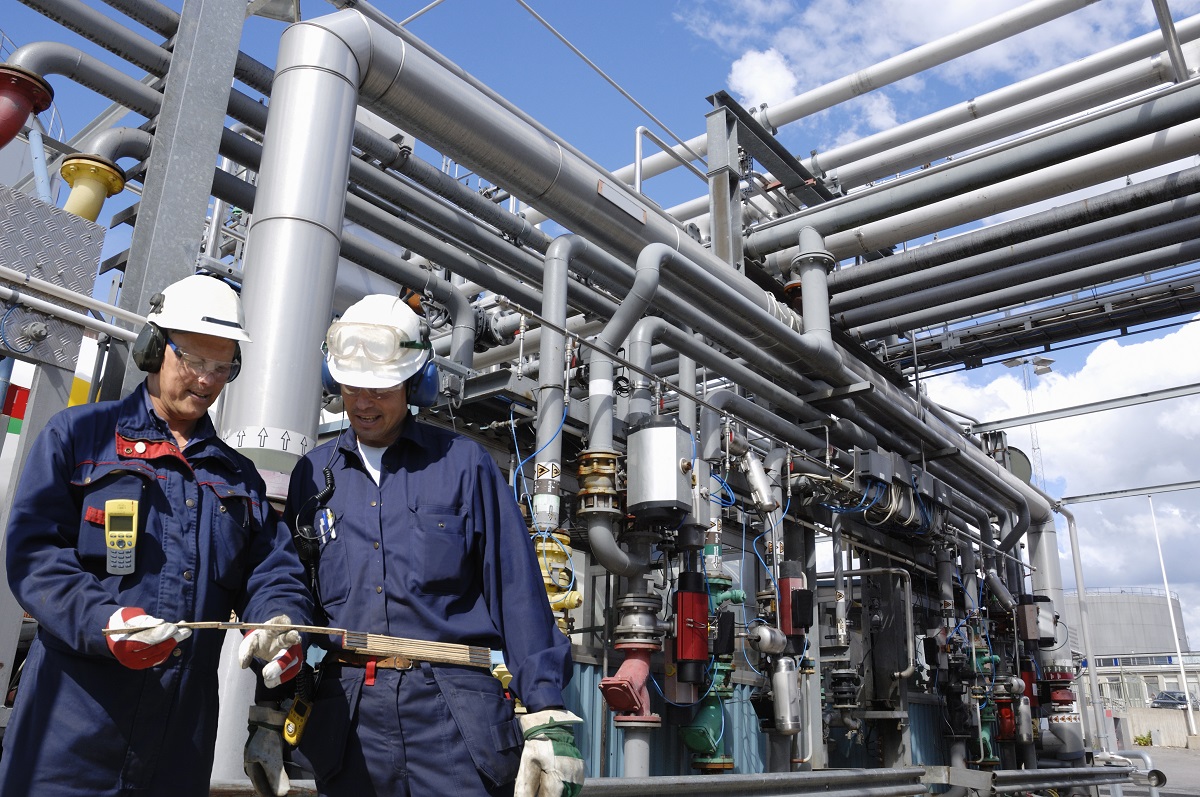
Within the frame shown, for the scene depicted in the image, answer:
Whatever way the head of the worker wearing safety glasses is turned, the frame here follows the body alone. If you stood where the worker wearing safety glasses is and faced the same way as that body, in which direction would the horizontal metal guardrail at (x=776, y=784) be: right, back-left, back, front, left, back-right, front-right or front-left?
left

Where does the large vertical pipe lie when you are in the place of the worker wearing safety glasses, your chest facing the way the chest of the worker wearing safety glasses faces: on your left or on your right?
on your left

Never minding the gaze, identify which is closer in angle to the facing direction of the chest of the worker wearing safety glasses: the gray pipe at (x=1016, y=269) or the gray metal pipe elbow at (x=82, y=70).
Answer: the gray pipe

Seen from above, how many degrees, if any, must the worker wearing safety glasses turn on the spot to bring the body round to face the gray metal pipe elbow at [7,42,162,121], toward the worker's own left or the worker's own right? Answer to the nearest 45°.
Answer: approximately 135° to the worker's own left

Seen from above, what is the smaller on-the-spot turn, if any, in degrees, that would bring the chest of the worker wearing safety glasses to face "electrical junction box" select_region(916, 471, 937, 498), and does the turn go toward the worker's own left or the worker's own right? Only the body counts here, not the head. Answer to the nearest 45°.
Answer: approximately 90° to the worker's own left

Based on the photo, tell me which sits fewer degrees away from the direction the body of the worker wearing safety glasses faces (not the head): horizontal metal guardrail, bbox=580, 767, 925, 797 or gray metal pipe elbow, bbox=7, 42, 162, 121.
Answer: the horizontal metal guardrail

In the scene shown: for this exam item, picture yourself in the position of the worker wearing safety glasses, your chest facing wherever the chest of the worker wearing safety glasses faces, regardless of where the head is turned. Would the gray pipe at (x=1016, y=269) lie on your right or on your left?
on your left

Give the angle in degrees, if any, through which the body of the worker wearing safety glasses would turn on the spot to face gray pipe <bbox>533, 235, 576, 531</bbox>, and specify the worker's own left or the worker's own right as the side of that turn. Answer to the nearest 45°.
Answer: approximately 90° to the worker's own left

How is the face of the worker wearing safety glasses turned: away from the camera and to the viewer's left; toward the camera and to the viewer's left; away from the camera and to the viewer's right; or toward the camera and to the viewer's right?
toward the camera and to the viewer's right

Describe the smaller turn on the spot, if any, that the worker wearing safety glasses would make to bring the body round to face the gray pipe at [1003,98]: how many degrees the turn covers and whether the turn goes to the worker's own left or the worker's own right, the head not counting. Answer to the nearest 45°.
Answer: approximately 90° to the worker's own left

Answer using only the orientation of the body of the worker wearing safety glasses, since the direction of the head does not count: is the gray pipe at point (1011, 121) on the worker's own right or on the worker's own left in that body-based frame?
on the worker's own left

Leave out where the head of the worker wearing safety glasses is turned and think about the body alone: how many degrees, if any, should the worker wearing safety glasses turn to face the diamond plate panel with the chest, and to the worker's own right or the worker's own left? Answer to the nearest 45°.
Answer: approximately 180°

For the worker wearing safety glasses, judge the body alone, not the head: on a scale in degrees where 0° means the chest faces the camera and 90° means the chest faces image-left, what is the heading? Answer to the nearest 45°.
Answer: approximately 315°
